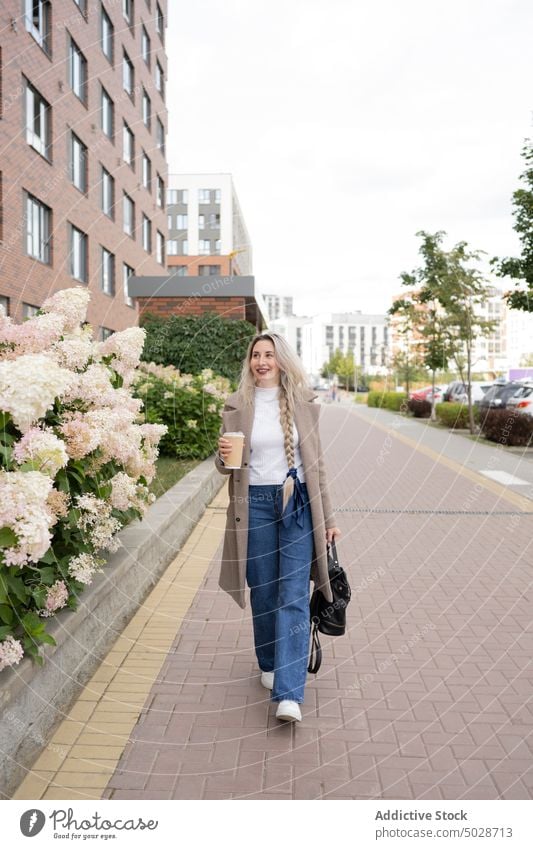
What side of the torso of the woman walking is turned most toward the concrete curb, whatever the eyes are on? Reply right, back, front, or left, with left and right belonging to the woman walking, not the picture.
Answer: right

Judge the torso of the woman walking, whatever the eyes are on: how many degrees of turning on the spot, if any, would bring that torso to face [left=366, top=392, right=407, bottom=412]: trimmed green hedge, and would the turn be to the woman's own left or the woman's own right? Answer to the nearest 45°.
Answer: approximately 180°

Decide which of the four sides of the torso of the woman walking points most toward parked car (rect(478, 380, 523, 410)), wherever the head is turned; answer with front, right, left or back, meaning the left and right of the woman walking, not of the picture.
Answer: back

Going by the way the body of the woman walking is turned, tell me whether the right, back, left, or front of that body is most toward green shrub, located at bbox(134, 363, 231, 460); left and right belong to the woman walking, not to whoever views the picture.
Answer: back

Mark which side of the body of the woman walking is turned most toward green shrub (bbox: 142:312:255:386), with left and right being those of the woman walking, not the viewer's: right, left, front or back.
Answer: back

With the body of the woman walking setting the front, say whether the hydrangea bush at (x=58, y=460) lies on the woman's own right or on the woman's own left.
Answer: on the woman's own right

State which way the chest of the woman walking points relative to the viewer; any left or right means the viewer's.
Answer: facing the viewer

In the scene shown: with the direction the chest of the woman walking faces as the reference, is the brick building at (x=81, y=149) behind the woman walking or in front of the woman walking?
behind

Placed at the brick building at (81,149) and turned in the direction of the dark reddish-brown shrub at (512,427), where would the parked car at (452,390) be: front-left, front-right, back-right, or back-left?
front-left

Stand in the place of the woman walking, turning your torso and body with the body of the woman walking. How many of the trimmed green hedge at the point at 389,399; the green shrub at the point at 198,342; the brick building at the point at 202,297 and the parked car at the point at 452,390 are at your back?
4

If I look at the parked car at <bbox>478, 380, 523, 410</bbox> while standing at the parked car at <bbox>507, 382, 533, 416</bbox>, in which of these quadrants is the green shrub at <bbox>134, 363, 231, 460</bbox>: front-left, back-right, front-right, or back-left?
back-left

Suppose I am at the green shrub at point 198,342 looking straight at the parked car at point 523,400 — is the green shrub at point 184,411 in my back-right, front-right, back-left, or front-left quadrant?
back-right
